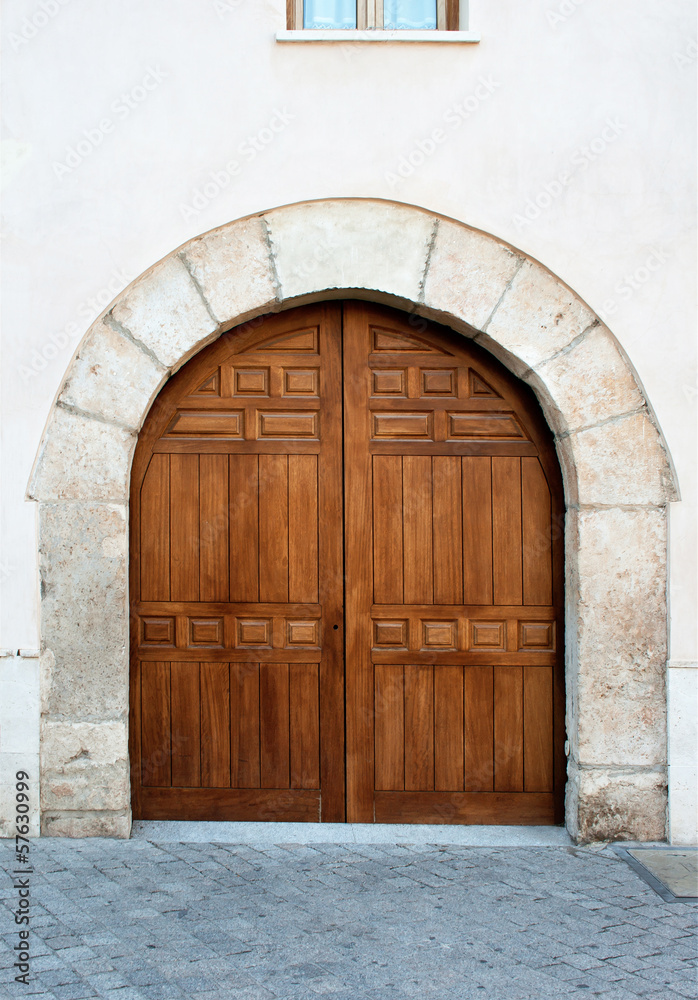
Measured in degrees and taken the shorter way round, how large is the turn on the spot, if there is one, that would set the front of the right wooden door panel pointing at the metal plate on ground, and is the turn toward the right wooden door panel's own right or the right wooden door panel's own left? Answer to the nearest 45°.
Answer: approximately 45° to the right wooden door panel's own left

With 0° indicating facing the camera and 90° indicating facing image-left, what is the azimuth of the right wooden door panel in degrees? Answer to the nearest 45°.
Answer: approximately 0°

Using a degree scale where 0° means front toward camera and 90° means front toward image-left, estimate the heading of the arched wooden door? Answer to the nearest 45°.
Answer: approximately 0°
